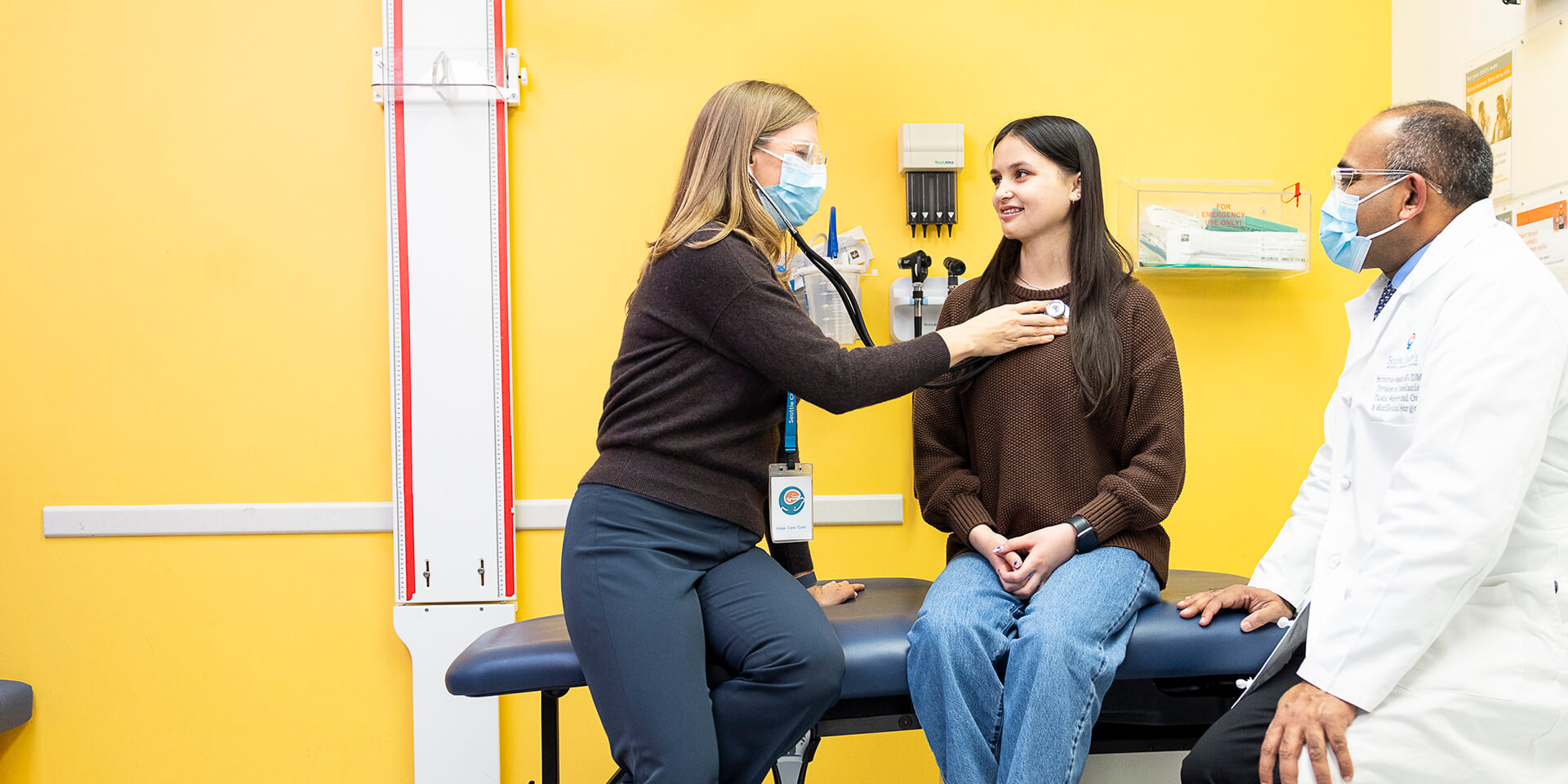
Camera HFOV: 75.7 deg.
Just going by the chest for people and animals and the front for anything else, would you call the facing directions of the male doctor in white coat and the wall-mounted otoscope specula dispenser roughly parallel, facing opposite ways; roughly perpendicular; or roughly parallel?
roughly perpendicular

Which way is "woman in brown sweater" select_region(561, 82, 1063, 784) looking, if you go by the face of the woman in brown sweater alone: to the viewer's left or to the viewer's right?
to the viewer's right

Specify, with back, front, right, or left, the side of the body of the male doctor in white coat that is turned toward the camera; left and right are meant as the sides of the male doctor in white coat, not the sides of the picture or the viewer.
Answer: left

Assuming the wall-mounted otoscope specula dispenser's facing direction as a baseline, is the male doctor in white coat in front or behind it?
in front

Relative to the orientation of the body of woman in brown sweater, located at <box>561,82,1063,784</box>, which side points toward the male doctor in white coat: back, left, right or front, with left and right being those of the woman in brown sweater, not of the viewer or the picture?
front

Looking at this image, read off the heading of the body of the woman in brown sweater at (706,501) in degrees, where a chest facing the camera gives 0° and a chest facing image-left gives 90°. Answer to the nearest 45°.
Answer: approximately 270°

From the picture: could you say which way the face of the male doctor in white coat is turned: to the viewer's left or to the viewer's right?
to the viewer's left

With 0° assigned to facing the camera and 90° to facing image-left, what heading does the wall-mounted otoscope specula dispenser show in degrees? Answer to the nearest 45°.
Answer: approximately 0°

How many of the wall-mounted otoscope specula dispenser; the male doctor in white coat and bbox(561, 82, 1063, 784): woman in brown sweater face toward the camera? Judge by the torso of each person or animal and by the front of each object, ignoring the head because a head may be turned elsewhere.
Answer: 1

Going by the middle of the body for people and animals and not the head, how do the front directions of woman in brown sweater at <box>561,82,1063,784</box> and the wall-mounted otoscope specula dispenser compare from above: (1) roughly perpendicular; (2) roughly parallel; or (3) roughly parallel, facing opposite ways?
roughly perpendicular

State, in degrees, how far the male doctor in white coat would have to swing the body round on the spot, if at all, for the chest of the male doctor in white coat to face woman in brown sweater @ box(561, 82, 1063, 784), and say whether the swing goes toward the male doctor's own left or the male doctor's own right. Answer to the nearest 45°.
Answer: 0° — they already face them

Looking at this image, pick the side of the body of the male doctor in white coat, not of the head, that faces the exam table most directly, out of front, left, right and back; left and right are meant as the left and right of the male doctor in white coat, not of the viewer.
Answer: front
